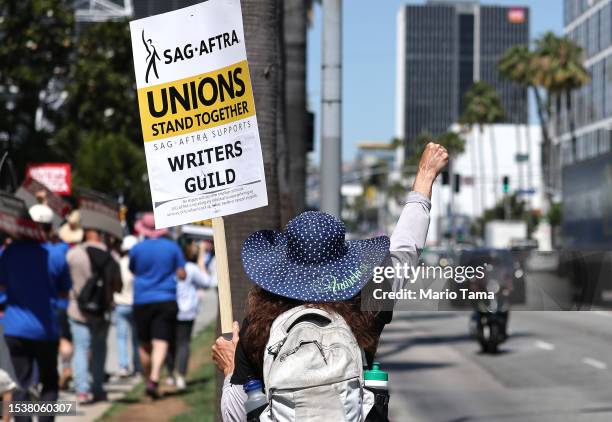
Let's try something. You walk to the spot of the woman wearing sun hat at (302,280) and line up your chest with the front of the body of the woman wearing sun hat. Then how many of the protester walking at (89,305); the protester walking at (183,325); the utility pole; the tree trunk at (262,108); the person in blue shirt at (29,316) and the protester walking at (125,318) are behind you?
0

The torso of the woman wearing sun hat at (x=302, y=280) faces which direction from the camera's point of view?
away from the camera

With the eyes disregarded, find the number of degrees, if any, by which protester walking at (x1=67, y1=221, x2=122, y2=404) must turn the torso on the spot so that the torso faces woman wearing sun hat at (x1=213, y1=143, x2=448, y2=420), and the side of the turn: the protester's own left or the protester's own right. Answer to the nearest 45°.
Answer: approximately 180°

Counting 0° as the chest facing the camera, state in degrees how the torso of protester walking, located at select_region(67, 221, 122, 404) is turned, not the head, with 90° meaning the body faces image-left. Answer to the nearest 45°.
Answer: approximately 180°

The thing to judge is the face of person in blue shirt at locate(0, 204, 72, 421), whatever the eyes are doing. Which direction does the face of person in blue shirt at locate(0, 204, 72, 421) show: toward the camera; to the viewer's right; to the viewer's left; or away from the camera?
away from the camera

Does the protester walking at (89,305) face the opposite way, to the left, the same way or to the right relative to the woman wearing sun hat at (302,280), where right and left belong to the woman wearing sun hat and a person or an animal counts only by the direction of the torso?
the same way

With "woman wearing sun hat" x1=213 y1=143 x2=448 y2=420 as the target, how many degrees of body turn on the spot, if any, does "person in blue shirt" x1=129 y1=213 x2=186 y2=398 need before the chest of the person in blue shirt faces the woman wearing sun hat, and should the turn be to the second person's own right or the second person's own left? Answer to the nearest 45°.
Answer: approximately 180°

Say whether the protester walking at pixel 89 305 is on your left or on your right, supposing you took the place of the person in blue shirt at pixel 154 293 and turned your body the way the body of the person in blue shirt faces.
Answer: on your left

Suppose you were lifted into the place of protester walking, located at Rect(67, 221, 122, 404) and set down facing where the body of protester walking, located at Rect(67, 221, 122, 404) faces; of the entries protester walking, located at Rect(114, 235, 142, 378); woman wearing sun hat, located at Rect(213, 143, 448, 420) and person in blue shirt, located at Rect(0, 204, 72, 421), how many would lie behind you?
2

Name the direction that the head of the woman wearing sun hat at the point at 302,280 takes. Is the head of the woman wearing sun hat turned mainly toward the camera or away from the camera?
away from the camera

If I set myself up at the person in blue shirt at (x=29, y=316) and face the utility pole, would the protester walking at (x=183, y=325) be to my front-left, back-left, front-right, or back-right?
front-left

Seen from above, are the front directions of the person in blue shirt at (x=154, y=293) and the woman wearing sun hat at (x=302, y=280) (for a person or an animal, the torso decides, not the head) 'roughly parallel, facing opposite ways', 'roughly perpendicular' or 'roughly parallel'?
roughly parallel

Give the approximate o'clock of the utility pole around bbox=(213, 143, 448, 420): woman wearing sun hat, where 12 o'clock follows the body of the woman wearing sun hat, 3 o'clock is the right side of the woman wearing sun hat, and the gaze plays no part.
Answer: The utility pole is roughly at 12 o'clock from the woman wearing sun hat.

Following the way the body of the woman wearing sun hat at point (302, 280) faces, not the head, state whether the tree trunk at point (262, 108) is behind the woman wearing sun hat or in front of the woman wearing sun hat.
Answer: in front

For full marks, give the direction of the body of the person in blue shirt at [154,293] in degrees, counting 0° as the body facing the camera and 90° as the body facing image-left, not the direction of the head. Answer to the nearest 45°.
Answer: approximately 180°

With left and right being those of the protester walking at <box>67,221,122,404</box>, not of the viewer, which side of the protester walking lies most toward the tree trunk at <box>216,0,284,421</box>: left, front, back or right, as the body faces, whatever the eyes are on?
back
